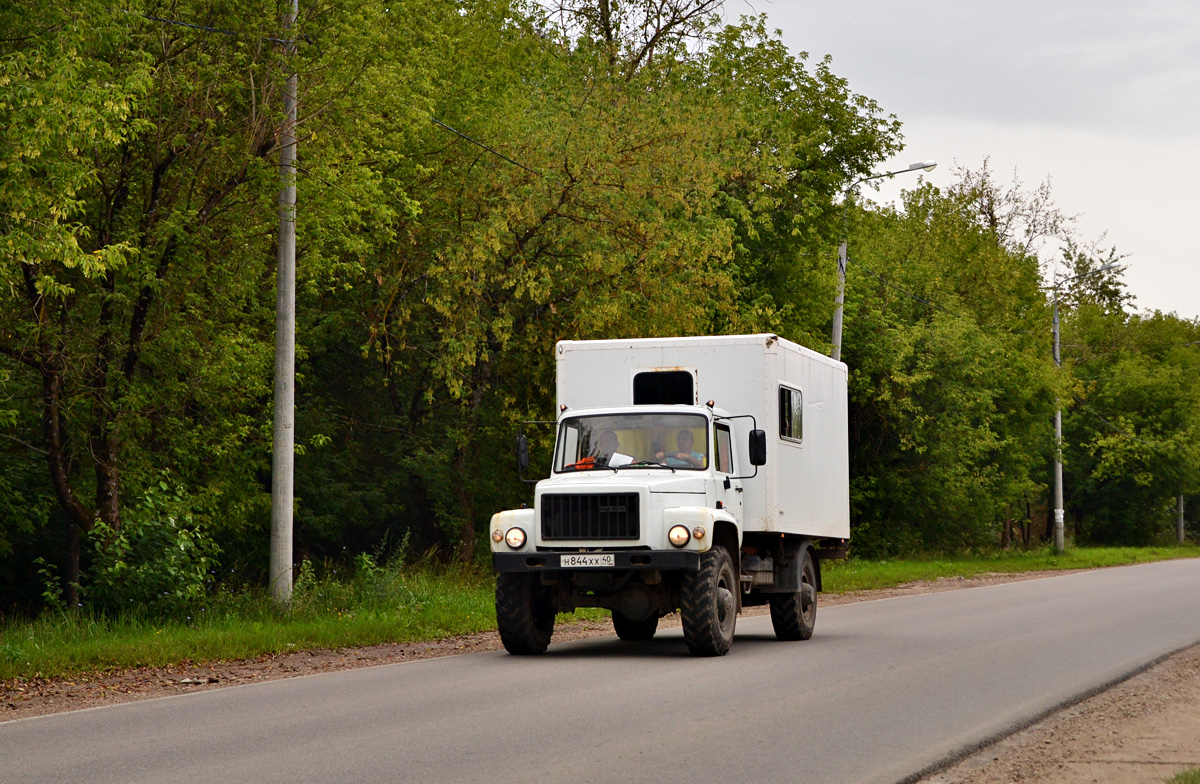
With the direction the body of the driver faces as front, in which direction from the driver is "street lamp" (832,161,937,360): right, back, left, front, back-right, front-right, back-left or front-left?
back

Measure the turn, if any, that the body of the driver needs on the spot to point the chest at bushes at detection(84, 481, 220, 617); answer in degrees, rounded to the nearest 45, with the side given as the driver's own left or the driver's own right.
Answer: approximately 90° to the driver's own right

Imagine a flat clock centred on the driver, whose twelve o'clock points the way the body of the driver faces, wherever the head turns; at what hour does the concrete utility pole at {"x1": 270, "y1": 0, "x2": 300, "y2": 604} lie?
The concrete utility pole is roughly at 4 o'clock from the driver.

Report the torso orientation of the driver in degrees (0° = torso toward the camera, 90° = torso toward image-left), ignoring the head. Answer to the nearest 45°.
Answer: approximately 0°
